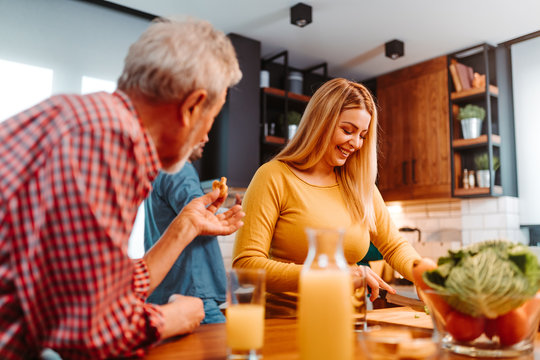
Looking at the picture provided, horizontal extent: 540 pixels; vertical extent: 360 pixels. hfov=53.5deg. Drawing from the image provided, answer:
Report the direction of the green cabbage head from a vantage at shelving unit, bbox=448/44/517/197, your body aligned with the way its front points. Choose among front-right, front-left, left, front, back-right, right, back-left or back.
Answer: front-left

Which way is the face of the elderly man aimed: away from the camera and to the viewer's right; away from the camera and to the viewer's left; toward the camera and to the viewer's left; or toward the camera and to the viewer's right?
away from the camera and to the viewer's right

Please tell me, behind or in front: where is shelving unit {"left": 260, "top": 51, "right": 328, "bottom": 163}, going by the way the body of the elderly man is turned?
in front

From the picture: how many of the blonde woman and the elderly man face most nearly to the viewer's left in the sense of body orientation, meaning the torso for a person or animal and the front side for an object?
0

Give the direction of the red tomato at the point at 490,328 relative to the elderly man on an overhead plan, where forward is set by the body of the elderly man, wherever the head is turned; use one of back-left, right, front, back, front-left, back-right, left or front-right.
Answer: front-right

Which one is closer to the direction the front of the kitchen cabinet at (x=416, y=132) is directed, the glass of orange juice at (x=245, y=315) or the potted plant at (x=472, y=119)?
the glass of orange juice

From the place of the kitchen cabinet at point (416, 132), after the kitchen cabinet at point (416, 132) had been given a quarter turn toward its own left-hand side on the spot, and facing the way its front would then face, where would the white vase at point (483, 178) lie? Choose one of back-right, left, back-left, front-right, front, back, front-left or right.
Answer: front

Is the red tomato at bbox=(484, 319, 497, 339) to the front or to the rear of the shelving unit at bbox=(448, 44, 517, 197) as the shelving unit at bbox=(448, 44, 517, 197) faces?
to the front

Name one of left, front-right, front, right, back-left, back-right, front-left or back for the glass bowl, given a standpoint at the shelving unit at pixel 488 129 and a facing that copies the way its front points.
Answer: front-left

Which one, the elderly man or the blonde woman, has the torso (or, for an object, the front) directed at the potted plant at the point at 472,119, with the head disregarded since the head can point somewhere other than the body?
the elderly man

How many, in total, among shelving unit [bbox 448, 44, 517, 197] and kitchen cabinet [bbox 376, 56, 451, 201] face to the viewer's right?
0

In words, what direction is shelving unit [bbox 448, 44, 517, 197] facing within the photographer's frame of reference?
facing the viewer and to the left of the viewer

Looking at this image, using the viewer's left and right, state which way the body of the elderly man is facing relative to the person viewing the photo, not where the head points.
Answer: facing away from the viewer and to the right of the viewer

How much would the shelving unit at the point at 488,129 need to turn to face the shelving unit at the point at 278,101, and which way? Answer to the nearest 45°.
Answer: approximately 45° to its right
